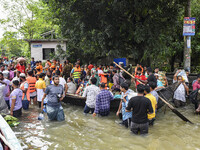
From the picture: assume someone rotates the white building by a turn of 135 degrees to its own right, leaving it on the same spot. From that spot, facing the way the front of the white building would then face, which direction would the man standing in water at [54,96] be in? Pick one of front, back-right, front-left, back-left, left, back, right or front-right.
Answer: back-left

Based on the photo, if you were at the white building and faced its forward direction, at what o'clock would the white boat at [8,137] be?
The white boat is roughly at 12 o'clock from the white building.

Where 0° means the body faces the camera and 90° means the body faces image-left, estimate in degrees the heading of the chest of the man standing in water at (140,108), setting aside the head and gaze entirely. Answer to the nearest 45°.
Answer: approximately 180°

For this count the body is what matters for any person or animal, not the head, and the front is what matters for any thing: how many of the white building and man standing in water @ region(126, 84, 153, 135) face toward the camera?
1

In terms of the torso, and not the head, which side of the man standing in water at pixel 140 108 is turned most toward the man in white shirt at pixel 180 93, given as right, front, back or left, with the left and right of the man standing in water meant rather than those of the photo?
front

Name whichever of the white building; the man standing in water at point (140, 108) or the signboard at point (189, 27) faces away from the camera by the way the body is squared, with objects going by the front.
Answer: the man standing in water

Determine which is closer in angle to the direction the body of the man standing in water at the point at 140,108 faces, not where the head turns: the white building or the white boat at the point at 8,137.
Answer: the white building

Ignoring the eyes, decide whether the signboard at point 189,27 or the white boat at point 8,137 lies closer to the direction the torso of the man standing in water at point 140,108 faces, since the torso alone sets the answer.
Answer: the signboard

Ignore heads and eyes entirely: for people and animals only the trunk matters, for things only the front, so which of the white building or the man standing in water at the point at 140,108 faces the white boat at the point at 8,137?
the white building

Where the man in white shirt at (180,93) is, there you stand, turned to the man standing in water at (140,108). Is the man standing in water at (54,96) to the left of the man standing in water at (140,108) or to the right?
right

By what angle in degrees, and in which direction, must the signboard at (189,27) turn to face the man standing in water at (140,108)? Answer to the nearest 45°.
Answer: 0° — it already faces them
